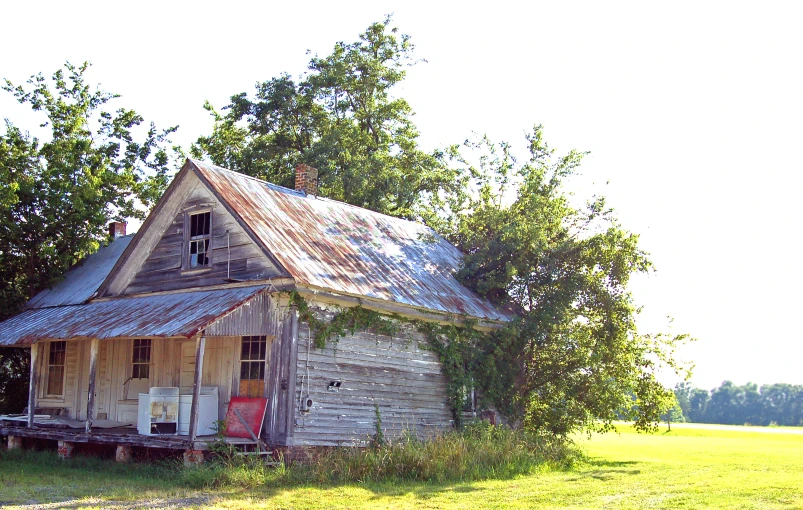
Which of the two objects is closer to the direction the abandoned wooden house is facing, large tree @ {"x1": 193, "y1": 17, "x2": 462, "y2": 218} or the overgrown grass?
the overgrown grass

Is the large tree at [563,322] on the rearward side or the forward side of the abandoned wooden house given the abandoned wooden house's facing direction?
on the rearward side

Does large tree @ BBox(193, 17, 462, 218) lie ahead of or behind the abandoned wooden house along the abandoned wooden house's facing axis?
behind

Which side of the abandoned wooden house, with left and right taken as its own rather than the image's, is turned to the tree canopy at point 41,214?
right

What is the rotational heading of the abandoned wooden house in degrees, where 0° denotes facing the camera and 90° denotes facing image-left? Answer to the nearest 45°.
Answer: approximately 45°
